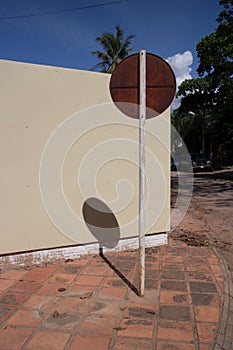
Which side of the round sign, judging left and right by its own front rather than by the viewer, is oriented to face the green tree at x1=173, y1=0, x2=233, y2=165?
front

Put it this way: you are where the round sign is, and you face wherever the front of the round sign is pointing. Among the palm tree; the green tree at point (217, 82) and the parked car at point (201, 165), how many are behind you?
0

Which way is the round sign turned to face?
away from the camera

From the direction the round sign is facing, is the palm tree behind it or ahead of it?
ahead

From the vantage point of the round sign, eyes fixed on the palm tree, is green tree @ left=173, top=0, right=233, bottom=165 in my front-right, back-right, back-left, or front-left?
front-right
